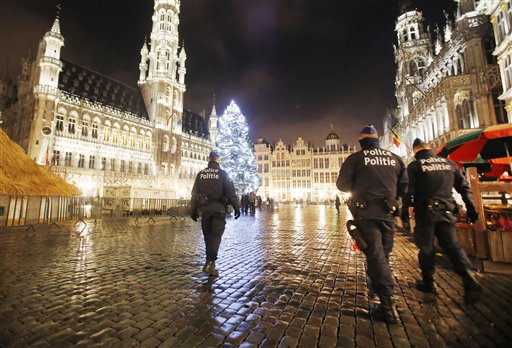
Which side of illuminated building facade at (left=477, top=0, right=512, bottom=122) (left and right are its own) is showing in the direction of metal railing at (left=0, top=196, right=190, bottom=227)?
front

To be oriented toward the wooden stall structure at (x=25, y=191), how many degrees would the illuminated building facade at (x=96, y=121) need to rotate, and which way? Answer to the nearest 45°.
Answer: approximately 45° to its right

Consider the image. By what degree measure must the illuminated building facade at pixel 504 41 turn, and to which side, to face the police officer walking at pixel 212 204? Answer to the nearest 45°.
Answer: approximately 45° to its left

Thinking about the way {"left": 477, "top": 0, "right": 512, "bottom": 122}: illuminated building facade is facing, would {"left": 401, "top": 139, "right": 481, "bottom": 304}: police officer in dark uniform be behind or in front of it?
in front

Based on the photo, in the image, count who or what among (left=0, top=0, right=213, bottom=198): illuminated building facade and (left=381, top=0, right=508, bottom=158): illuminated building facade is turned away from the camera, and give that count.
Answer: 0

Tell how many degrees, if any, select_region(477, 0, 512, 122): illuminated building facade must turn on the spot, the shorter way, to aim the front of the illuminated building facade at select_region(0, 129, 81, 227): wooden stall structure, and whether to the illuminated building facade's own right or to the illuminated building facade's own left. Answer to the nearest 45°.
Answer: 0° — it already faces it

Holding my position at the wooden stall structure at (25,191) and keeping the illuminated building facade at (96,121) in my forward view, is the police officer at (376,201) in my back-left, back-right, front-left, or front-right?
back-right

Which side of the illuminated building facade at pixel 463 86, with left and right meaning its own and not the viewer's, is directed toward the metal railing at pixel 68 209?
front

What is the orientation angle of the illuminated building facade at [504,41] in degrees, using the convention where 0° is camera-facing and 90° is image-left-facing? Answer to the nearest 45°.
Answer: approximately 45°

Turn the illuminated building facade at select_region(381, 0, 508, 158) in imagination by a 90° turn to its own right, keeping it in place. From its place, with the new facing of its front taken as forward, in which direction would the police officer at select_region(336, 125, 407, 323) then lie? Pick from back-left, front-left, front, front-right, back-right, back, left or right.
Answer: back-left

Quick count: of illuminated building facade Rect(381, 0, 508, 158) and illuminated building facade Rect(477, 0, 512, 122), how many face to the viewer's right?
0

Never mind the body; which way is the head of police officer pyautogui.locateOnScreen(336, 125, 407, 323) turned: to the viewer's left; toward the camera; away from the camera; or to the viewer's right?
away from the camera

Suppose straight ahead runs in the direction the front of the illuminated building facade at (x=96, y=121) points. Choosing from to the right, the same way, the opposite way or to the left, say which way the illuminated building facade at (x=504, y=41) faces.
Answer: the opposite way

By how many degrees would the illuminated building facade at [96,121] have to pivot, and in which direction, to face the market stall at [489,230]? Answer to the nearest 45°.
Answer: approximately 45° to its right

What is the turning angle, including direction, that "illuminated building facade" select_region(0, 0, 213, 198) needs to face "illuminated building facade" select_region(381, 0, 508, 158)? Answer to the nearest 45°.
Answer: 0° — it already faces it
